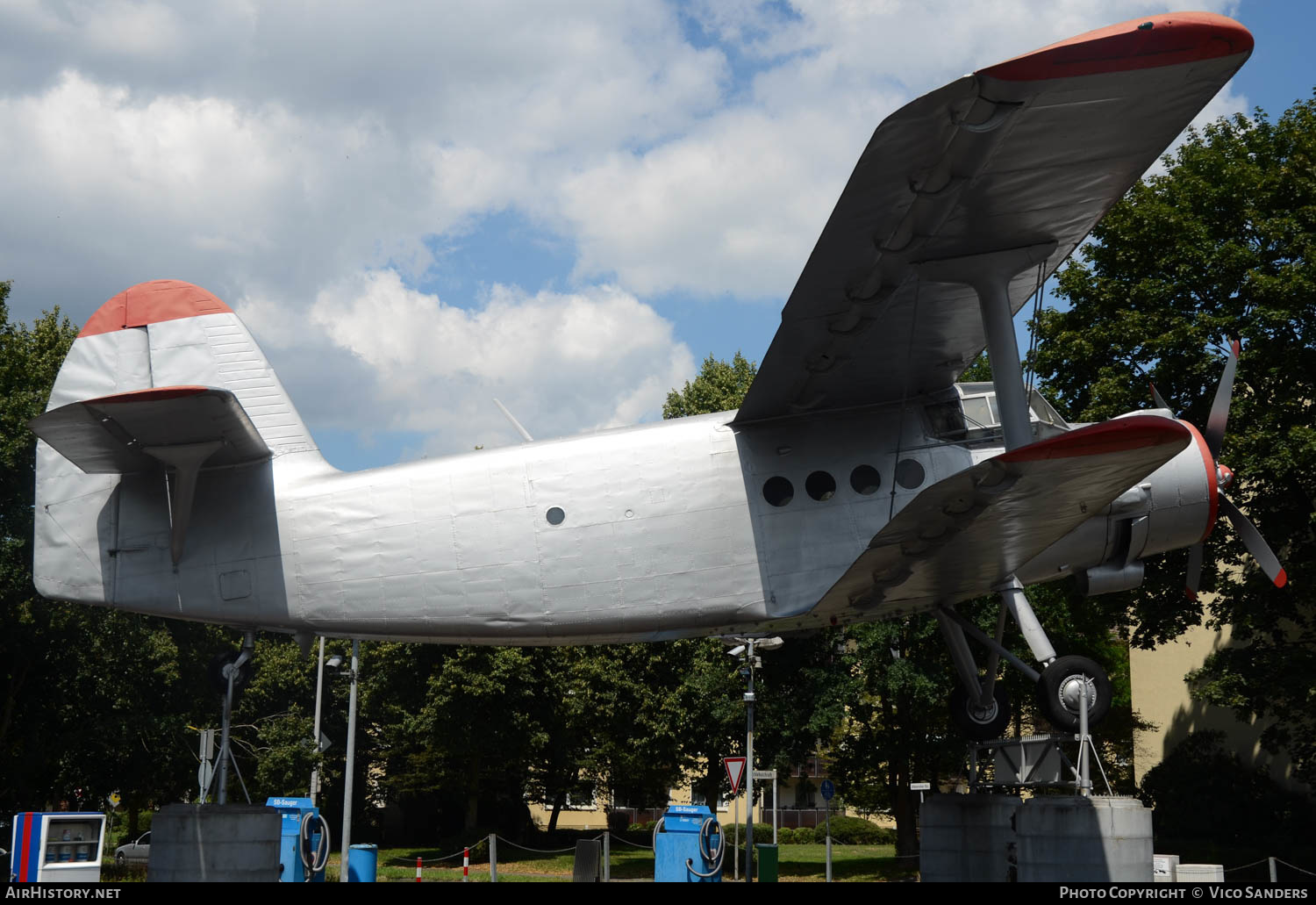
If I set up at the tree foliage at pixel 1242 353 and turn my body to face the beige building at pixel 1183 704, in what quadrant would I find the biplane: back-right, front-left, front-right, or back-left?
back-left

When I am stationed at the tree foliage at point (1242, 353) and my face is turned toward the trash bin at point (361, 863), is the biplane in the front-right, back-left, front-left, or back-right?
front-left

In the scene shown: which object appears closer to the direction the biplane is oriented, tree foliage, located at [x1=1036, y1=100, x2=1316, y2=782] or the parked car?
the tree foliage

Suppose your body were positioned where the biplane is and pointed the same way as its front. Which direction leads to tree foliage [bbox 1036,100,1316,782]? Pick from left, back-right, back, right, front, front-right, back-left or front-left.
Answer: front-left

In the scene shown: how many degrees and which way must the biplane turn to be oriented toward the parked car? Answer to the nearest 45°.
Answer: approximately 135° to its left

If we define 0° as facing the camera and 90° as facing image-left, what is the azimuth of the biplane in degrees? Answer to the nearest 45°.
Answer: approximately 270°

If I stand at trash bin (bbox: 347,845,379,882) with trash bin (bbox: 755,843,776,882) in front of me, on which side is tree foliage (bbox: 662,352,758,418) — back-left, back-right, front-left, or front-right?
front-left
